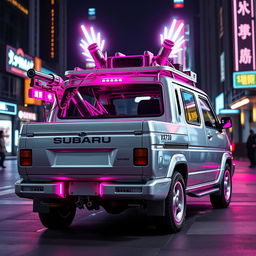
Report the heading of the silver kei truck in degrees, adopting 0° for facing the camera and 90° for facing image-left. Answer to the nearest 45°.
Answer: approximately 225°

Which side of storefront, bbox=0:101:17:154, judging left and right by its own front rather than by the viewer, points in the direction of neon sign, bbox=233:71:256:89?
front

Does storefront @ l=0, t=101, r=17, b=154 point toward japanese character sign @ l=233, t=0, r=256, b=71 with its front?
yes

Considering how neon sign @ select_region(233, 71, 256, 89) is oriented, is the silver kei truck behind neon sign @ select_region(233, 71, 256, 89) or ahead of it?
ahead

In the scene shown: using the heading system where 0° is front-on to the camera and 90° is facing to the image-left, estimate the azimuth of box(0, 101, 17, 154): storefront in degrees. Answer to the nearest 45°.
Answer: approximately 315°
